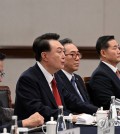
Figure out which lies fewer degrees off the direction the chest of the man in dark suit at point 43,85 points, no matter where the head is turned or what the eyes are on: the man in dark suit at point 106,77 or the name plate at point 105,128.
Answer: the name plate

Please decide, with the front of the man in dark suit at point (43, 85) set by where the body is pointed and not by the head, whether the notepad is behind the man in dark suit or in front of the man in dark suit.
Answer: in front

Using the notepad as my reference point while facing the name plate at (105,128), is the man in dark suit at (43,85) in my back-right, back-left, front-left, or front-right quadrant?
back-right

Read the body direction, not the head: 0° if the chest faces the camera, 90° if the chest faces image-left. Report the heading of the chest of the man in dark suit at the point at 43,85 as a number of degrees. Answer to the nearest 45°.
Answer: approximately 315°

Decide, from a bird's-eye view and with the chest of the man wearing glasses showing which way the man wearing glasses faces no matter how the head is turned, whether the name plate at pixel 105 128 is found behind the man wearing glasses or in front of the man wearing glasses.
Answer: in front

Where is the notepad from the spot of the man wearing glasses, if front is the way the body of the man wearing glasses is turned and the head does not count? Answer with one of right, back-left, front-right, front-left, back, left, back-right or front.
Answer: front-right
